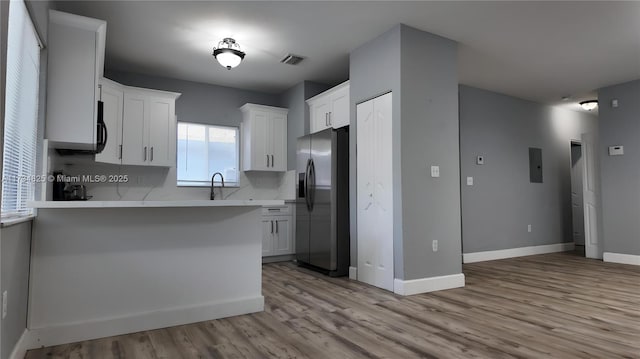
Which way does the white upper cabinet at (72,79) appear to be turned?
to the viewer's right

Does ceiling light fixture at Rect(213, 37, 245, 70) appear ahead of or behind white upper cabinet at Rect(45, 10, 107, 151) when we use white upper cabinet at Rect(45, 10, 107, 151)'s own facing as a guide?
ahead

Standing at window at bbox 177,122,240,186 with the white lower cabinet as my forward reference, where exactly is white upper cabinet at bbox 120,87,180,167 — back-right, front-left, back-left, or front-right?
back-right

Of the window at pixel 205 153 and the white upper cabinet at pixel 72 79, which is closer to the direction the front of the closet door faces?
the white upper cabinet

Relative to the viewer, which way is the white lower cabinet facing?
toward the camera

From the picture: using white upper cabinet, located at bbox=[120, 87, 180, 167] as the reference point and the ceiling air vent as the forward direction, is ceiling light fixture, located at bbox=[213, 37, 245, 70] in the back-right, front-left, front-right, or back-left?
front-right

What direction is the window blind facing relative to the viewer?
to the viewer's right

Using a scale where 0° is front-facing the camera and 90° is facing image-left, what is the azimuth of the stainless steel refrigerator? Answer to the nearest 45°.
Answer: approximately 45°

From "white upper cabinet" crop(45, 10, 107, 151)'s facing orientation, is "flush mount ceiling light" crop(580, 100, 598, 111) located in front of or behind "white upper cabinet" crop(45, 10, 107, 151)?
in front

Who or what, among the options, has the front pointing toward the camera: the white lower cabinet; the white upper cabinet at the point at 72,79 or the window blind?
the white lower cabinet

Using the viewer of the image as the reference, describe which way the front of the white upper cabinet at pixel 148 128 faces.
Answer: facing the viewer

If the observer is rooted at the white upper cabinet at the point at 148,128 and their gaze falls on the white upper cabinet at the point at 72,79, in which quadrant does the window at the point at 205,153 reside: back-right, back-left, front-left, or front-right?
back-left
